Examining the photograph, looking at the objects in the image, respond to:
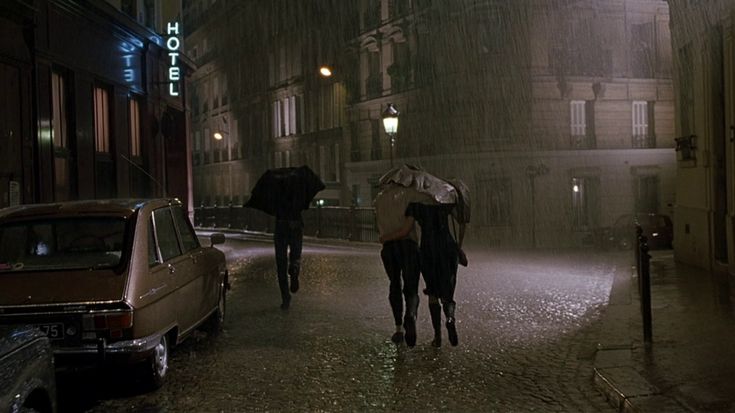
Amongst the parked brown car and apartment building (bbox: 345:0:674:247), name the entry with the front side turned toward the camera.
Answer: the apartment building

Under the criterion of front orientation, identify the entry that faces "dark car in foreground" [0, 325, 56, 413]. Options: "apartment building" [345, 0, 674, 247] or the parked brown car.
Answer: the apartment building

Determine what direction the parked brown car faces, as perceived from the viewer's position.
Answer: facing away from the viewer and to the right of the viewer

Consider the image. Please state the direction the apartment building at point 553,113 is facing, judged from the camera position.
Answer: facing the viewer

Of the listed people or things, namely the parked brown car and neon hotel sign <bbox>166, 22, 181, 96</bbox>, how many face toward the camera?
1

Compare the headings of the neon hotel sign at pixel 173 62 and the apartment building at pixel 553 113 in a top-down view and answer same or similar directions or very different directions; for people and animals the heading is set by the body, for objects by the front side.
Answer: same or similar directions

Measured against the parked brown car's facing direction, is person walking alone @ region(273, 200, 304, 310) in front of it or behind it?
in front

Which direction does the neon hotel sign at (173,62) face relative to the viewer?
toward the camera

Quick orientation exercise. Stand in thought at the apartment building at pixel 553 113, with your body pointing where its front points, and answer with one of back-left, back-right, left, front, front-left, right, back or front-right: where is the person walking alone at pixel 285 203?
front
